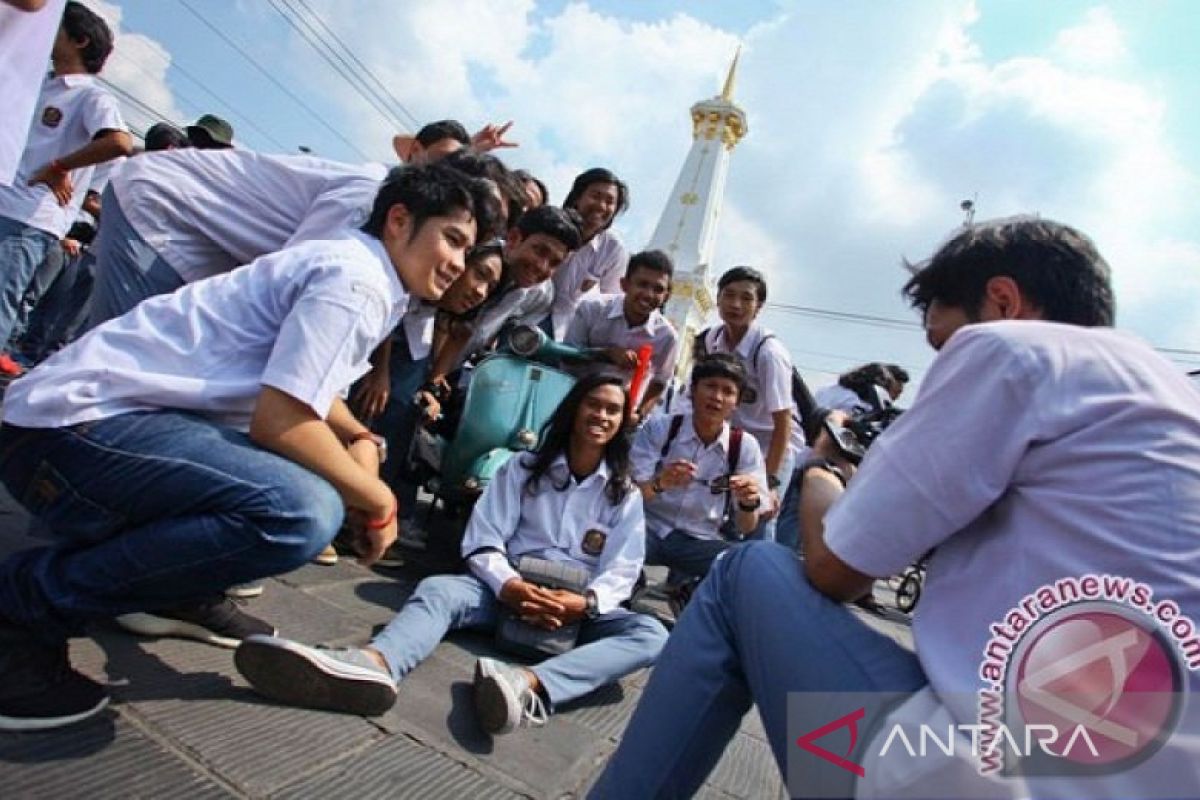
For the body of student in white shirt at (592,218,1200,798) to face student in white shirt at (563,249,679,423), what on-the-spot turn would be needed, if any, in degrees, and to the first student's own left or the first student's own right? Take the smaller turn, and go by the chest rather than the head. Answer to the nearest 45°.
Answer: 0° — they already face them

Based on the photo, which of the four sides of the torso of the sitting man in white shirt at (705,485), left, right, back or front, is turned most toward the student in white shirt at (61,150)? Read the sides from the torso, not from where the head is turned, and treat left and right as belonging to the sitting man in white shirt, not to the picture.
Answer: right

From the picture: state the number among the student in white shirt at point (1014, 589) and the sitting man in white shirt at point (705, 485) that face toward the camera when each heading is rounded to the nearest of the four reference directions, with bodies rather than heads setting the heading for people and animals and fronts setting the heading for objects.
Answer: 1

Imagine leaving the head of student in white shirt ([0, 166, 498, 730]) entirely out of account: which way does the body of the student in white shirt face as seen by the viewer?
to the viewer's right

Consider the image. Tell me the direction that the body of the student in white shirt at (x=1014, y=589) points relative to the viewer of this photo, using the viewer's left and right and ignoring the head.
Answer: facing away from the viewer and to the left of the viewer

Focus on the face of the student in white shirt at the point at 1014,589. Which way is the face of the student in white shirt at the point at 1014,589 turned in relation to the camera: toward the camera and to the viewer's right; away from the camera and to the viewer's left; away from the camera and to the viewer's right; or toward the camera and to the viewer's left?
away from the camera and to the viewer's left
